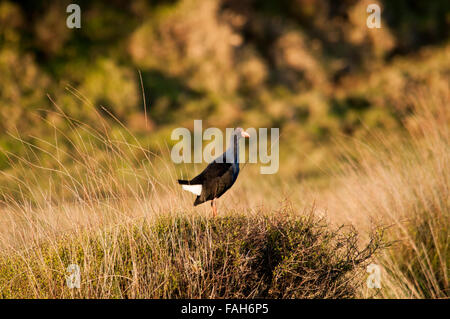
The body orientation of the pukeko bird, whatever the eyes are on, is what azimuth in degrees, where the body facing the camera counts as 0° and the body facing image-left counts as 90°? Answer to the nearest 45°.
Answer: approximately 270°
